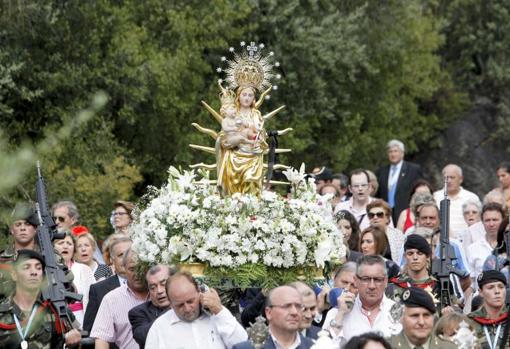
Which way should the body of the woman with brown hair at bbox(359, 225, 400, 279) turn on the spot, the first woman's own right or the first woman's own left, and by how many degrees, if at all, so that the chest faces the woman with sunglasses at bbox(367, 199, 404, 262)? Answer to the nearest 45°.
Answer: approximately 135° to the first woman's own right

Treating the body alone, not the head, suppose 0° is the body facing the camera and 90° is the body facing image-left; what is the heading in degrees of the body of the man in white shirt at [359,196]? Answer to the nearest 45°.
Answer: approximately 0°

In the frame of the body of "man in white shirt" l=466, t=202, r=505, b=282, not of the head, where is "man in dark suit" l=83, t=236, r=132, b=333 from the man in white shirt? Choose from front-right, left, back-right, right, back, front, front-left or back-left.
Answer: front-right

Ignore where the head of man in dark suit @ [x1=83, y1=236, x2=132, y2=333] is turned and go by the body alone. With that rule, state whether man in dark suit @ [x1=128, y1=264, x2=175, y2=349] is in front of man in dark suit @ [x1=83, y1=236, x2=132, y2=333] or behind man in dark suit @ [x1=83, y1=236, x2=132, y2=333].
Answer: in front

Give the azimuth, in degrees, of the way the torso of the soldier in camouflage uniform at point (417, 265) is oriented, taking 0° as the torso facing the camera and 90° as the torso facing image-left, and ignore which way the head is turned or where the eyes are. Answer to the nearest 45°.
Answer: approximately 0°

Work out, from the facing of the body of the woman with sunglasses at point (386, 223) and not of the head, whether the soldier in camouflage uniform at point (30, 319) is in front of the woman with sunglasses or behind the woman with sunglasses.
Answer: in front

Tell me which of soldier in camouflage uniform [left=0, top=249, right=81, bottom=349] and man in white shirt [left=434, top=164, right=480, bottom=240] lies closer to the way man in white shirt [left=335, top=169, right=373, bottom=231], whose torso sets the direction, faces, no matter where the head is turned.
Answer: the soldier in camouflage uniform
